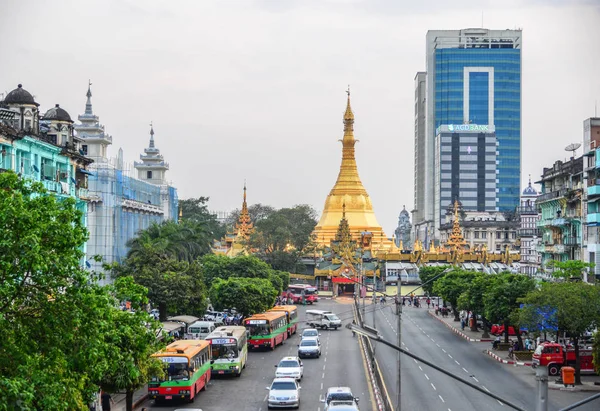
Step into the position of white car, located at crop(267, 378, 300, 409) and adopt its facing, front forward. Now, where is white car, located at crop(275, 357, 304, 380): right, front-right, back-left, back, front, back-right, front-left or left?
back

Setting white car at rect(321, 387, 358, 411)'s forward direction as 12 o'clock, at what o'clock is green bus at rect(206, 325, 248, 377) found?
The green bus is roughly at 5 o'clock from the white car.

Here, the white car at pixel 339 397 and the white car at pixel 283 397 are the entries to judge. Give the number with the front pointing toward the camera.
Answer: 2

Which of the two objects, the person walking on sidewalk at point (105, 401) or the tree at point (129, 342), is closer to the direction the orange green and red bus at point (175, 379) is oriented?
the person walking on sidewalk

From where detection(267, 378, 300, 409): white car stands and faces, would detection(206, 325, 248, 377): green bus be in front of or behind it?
behind

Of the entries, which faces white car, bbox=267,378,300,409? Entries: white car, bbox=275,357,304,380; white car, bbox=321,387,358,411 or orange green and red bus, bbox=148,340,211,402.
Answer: white car, bbox=275,357,304,380

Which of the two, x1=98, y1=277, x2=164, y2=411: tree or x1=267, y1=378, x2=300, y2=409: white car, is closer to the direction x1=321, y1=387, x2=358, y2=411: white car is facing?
the tree

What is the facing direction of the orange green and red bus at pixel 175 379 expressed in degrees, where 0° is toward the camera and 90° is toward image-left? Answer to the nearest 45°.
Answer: approximately 45°

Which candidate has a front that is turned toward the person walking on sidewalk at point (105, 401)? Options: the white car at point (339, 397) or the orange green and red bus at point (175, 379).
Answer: the orange green and red bus

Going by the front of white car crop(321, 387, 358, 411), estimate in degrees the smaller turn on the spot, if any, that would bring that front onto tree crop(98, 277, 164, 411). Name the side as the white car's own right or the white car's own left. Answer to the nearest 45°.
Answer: approximately 45° to the white car's own right

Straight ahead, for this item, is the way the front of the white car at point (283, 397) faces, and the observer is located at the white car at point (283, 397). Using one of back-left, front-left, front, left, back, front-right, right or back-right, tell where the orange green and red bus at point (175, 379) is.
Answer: right

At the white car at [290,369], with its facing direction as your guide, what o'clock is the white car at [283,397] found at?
the white car at [283,397] is roughly at 12 o'clock from the white car at [290,369].
